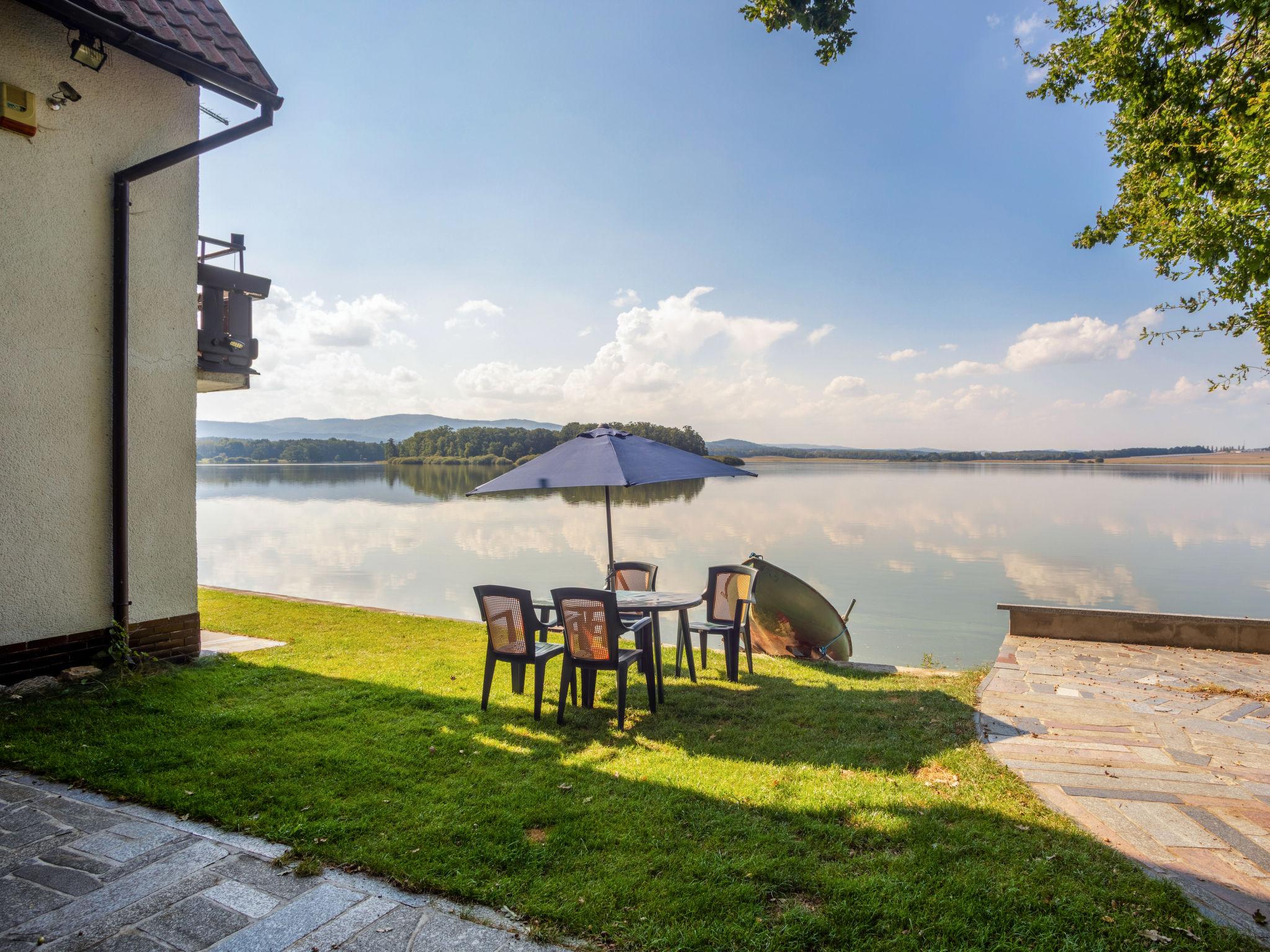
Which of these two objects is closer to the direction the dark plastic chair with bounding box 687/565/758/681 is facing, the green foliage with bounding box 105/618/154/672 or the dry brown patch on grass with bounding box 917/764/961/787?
the green foliage

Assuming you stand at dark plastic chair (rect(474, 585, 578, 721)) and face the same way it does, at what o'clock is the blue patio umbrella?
The blue patio umbrella is roughly at 12 o'clock from the dark plastic chair.

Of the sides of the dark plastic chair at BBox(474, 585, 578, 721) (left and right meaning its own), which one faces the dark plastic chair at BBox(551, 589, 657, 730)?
right

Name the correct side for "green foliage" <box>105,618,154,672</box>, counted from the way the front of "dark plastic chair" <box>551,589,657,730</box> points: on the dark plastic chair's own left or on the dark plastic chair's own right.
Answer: on the dark plastic chair's own left

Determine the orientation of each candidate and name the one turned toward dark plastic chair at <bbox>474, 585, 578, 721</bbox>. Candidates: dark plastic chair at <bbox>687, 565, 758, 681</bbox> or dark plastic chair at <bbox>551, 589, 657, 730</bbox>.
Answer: dark plastic chair at <bbox>687, 565, 758, 681</bbox>

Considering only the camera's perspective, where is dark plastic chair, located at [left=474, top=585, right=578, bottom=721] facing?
facing away from the viewer and to the right of the viewer

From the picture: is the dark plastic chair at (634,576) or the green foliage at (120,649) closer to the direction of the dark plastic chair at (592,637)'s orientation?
the dark plastic chair

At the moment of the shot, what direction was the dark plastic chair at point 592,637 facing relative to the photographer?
facing away from the viewer and to the right of the viewer

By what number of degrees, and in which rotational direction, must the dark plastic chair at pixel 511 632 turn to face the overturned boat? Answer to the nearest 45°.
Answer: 0° — it already faces it
